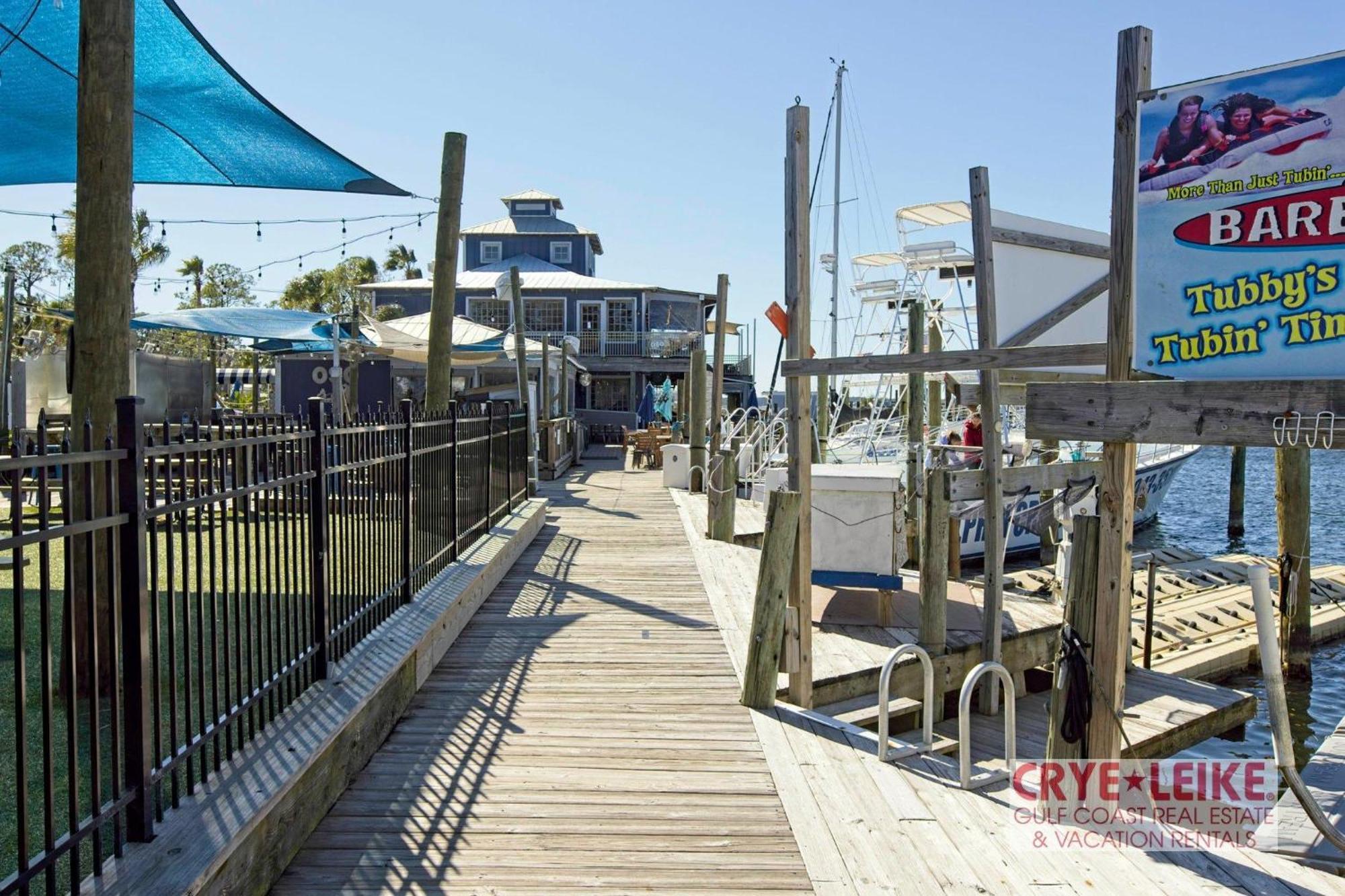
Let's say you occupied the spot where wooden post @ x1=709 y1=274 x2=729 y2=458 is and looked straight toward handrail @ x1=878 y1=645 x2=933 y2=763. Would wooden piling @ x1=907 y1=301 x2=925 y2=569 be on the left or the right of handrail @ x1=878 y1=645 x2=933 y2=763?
left

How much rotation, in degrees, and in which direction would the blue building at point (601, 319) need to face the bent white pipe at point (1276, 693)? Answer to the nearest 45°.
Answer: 0° — it already faces it

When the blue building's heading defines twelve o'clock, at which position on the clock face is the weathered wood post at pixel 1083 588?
The weathered wood post is roughly at 12 o'clock from the blue building.

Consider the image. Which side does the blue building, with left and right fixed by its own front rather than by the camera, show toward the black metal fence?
front

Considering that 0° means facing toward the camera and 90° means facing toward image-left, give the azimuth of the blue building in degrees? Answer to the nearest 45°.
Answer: approximately 0°

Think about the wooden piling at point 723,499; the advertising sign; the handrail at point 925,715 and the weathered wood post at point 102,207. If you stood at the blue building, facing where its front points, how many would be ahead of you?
4

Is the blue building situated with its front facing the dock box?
yes

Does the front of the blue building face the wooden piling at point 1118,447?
yes

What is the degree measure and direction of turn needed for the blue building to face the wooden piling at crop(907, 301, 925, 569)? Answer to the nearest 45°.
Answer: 0° — it already faces it

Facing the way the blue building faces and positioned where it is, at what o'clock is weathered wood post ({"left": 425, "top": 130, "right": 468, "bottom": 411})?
The weathered wood post is roughly at 12 o'clock from the blue building.

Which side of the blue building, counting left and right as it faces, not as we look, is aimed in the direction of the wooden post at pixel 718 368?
front

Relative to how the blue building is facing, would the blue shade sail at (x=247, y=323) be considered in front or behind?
in front

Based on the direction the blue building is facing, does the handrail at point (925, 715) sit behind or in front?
in front
